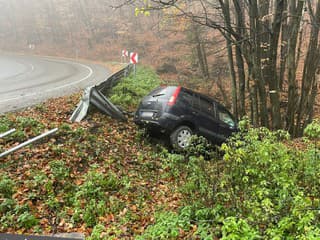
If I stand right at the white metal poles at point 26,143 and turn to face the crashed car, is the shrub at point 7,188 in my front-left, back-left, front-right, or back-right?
back-right

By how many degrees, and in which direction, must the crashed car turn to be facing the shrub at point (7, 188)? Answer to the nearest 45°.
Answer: approximately 180°

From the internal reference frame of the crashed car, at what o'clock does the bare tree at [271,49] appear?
The bare tree is roughly at 12 o'clock from the crashed car.

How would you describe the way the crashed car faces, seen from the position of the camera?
facing away from the viewer and to the right of the viewer

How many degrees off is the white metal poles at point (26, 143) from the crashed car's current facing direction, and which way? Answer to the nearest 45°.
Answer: approximately 180°

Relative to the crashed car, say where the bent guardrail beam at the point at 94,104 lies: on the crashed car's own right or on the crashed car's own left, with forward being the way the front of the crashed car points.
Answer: on the crashed car's own left
